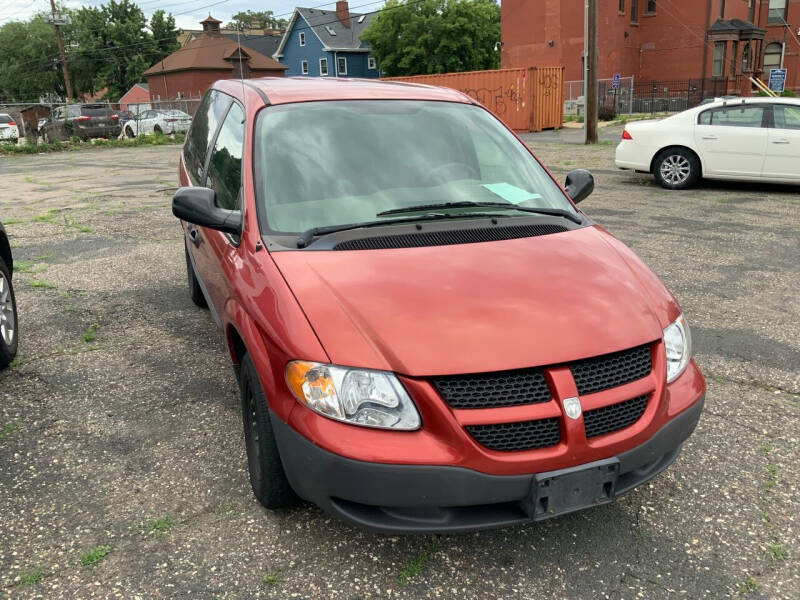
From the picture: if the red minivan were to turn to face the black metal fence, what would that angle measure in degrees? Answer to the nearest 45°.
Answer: approximately 135° to its left

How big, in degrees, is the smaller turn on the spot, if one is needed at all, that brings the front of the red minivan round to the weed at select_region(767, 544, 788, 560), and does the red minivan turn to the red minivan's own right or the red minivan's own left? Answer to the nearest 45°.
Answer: approximately 45° to the red minivan's own left

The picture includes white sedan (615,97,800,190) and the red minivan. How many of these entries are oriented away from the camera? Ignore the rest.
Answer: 0

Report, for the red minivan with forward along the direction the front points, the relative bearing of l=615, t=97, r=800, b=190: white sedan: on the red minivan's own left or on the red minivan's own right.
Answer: on the red minivan's own left

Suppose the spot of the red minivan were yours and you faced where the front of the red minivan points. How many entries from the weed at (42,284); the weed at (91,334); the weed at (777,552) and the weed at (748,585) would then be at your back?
2

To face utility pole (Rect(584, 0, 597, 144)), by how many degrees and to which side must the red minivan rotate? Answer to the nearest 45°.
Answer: approximately 135° to its left

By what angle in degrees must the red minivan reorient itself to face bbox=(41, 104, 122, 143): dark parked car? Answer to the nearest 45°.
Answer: approximately 180°

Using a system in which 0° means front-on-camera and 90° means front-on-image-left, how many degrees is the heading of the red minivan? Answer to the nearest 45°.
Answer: approximately 315°
